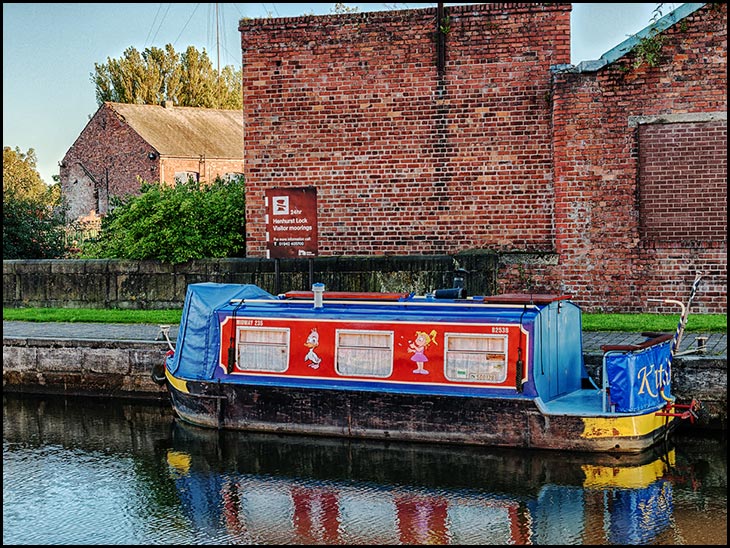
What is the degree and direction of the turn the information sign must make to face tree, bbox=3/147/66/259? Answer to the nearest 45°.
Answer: approximately 135° to its right

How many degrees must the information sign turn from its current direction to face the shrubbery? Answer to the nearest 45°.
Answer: approximately 135° to its right

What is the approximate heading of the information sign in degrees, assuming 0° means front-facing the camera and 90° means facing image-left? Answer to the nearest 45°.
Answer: approximately 0°

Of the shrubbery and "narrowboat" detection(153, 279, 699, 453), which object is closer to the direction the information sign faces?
the narrowboat

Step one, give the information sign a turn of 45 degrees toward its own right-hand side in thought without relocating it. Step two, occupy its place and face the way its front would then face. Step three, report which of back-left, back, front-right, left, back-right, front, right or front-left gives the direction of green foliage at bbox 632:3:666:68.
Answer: back-left

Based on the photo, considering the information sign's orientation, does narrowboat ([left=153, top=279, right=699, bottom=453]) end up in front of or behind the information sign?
in front

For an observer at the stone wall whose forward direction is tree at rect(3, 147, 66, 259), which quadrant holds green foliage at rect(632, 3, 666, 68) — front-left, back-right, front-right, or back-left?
back-right

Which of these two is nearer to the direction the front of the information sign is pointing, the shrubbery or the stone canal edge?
the stone canal edge

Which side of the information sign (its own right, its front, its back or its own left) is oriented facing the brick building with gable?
back
